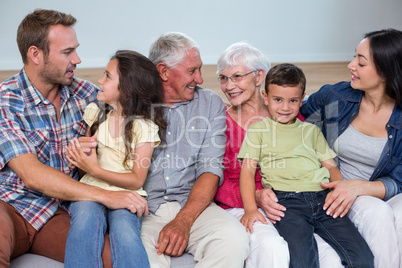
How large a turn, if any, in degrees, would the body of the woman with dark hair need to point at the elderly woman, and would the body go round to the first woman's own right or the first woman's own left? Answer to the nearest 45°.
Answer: approximately 45° to the first woman's own right

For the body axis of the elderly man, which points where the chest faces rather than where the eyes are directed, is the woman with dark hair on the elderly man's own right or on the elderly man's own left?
on the elderly man's own left

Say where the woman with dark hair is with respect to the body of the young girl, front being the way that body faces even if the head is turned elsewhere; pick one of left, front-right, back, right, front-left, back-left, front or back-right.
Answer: back-left

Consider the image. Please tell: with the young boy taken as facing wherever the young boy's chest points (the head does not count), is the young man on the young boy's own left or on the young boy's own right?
on the young boy's own right

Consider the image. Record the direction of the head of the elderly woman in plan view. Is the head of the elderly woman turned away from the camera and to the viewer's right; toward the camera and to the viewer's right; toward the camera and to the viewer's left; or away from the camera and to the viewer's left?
toward the camera and to the viewer's left

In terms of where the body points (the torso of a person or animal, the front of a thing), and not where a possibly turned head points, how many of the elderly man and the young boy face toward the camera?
2

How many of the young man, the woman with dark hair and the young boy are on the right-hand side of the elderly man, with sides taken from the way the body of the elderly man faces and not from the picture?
1

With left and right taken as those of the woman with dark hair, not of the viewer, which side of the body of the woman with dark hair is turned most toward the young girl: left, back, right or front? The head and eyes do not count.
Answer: front

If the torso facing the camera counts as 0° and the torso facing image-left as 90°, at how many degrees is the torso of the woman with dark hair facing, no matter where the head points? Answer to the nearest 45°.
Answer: approximately 45°
